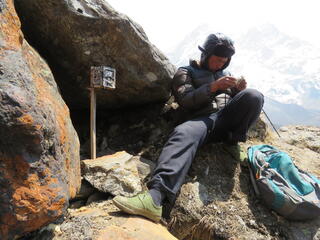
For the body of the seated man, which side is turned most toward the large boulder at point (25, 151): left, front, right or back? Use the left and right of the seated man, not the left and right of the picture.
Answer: right

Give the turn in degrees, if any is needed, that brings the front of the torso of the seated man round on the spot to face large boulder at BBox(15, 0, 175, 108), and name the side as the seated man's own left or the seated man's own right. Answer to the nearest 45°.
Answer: approximately 135° to the seated man's own right

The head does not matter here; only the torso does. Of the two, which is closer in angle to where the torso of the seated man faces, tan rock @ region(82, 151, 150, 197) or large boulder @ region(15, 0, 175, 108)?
the tan rock

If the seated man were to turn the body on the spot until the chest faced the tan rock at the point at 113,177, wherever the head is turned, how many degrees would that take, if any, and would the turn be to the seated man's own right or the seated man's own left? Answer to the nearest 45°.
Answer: approximately 90° to the seated man's own right
